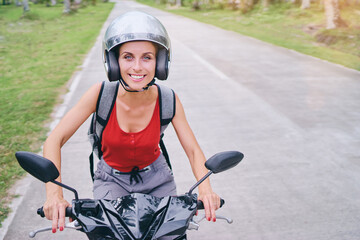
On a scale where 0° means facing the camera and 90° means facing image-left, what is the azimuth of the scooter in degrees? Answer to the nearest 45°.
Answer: approximately 0°

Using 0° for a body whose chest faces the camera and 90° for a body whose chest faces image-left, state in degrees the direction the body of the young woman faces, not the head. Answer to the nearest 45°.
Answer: approximately 0°
